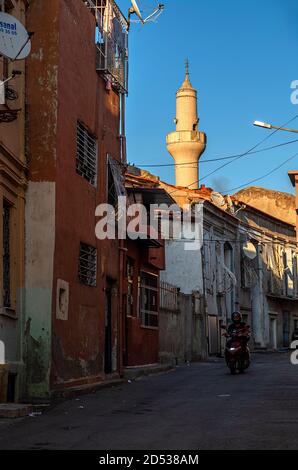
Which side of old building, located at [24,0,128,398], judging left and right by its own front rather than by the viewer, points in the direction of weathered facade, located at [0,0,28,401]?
right

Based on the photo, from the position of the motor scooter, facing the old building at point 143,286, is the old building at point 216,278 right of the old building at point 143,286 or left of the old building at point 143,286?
right

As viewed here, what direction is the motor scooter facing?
toward the camera

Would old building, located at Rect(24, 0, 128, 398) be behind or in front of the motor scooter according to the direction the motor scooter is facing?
in front

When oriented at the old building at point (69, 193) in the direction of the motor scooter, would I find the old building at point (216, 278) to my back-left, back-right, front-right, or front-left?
front-left

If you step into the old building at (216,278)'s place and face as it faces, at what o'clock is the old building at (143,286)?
the old building at (143,286) is roughly at 2 o'clock from the old building at (216,278).

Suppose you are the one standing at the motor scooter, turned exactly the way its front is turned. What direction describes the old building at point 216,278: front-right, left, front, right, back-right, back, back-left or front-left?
back

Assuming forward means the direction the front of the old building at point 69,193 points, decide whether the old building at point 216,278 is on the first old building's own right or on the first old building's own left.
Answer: on the first old building's own left

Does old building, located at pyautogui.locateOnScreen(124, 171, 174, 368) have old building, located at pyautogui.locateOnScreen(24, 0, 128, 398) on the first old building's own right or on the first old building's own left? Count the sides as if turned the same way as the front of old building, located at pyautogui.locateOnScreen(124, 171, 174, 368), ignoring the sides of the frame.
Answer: on the first old building's own right
